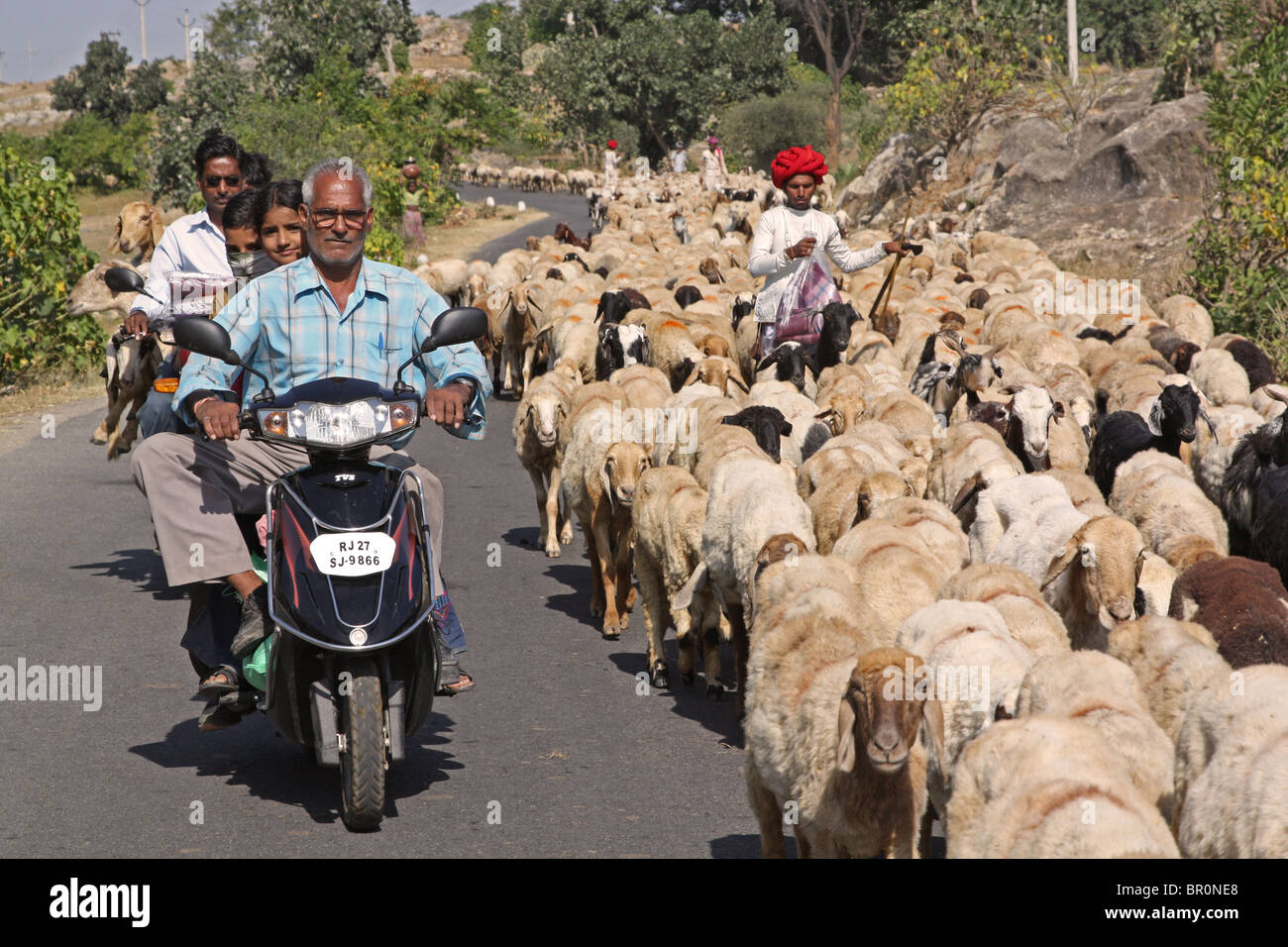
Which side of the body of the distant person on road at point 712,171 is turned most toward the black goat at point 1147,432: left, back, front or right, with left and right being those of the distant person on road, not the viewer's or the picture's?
front

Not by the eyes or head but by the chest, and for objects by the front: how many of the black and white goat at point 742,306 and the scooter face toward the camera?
2

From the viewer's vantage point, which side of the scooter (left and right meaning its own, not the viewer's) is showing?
front

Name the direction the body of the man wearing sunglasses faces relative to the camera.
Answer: toward the camera

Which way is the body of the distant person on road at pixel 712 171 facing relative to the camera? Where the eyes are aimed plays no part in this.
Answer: toward the camera

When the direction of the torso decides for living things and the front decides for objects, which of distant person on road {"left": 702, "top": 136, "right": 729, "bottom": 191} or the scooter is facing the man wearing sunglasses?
the distant person on road

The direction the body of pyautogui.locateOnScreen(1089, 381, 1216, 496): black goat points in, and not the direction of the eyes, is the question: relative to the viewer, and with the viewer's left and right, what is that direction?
facing the viewer and to the right of the viewer

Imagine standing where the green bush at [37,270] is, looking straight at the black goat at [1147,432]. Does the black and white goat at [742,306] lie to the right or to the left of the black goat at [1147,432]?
left

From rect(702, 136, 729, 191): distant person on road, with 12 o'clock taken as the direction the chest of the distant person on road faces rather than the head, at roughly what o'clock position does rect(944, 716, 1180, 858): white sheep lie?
The white sheep is roughly at 12 o'clock from the distant person on road.

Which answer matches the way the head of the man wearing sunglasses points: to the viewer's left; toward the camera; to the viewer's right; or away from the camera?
toward the camera

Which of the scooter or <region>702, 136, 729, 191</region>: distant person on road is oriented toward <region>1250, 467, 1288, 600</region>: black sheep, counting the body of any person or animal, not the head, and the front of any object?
the distant person on road

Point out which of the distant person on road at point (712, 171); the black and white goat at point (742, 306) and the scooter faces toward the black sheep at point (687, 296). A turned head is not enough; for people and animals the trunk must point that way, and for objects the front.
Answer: the distant person on road

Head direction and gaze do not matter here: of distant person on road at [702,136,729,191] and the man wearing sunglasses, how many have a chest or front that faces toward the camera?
2
